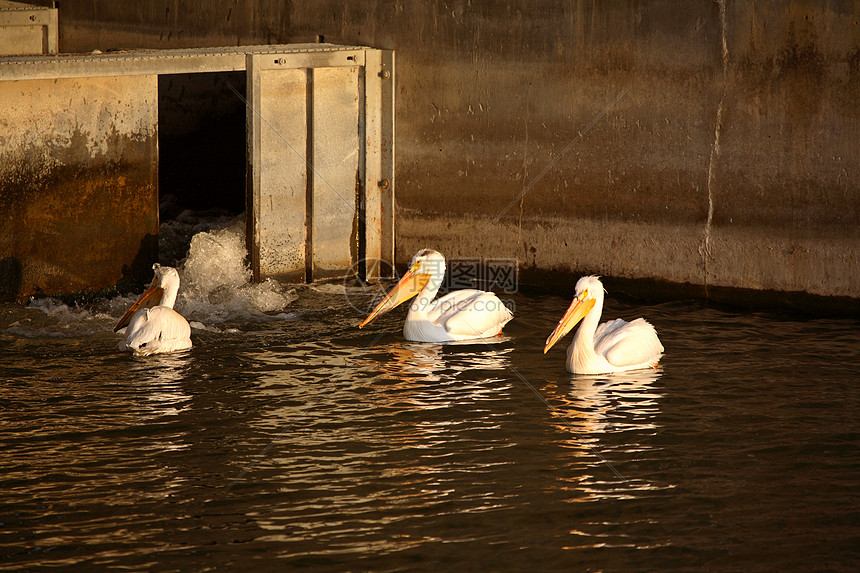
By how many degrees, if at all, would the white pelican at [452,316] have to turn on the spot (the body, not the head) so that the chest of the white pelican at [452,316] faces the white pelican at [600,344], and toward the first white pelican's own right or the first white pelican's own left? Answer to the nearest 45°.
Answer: approximately 135° to the first white pelican's own left

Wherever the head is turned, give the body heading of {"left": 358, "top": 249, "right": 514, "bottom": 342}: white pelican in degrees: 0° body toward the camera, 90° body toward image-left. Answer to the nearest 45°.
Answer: approximately 90°

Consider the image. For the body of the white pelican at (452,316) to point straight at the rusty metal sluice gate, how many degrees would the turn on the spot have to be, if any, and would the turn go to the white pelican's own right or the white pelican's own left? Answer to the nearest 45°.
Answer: approximately 45° to the white pelican's own right
